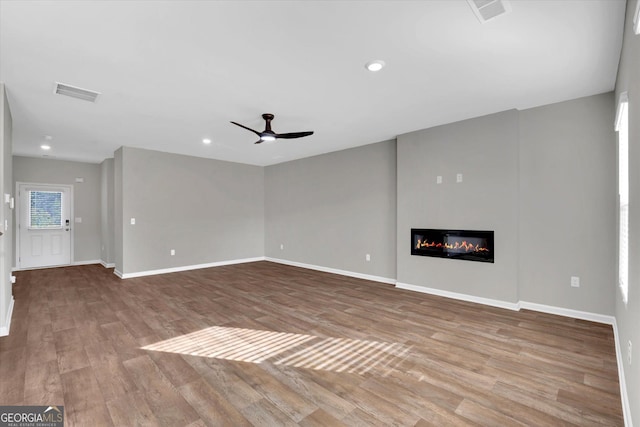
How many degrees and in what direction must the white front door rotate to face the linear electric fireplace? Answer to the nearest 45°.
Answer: approximately 45° to its left

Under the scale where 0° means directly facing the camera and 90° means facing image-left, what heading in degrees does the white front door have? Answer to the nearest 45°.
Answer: approximately 0°

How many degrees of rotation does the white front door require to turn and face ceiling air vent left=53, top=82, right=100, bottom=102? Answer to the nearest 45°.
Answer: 0° — it already faces it

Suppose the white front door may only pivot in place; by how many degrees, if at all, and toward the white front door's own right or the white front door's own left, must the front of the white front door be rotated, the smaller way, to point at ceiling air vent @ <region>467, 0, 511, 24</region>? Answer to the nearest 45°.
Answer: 0° — it already faces it

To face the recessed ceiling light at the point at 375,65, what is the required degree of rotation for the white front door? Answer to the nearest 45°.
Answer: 0° — it already faces it
